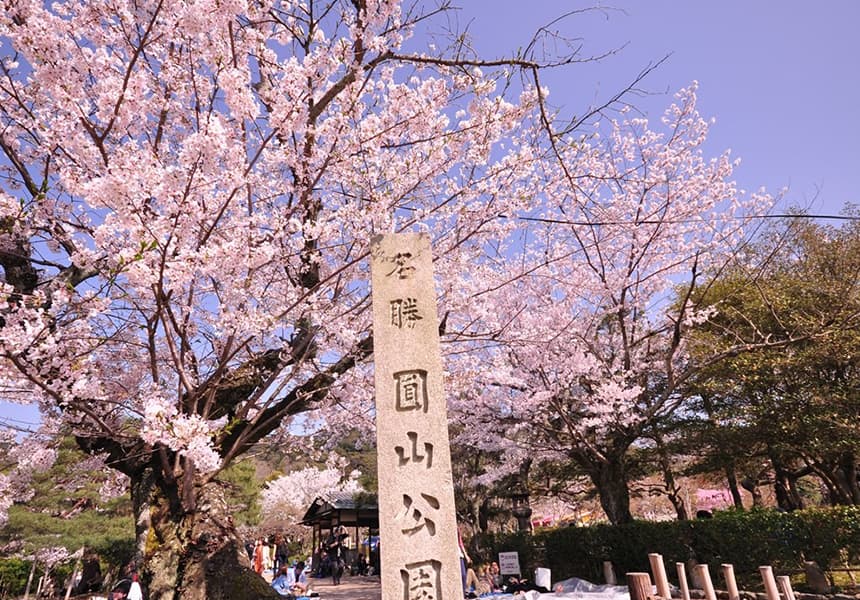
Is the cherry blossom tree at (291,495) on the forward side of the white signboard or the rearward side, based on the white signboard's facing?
on the rearward side

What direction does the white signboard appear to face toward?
toward the camera

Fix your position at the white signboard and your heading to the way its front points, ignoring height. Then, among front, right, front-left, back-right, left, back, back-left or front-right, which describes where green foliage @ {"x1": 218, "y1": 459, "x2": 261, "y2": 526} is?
back-right

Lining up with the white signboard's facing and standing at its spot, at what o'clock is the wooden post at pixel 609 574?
The wooden post is roughly at 9 o'clock from the white signboard.

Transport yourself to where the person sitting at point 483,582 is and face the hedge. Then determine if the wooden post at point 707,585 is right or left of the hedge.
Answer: right

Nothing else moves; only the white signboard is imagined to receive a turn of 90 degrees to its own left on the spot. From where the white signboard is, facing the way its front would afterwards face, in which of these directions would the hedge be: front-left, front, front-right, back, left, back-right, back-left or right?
front

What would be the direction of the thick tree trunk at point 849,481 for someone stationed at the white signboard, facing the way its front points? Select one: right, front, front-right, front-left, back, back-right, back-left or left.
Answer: left

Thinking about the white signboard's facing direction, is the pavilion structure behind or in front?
behind

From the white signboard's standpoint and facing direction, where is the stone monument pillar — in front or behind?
in front

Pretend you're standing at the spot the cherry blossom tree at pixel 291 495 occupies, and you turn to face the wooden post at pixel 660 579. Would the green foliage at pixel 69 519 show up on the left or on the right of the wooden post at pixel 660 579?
right

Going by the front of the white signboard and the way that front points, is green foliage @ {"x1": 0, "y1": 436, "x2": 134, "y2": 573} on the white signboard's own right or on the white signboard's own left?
on the white signboard's own right
